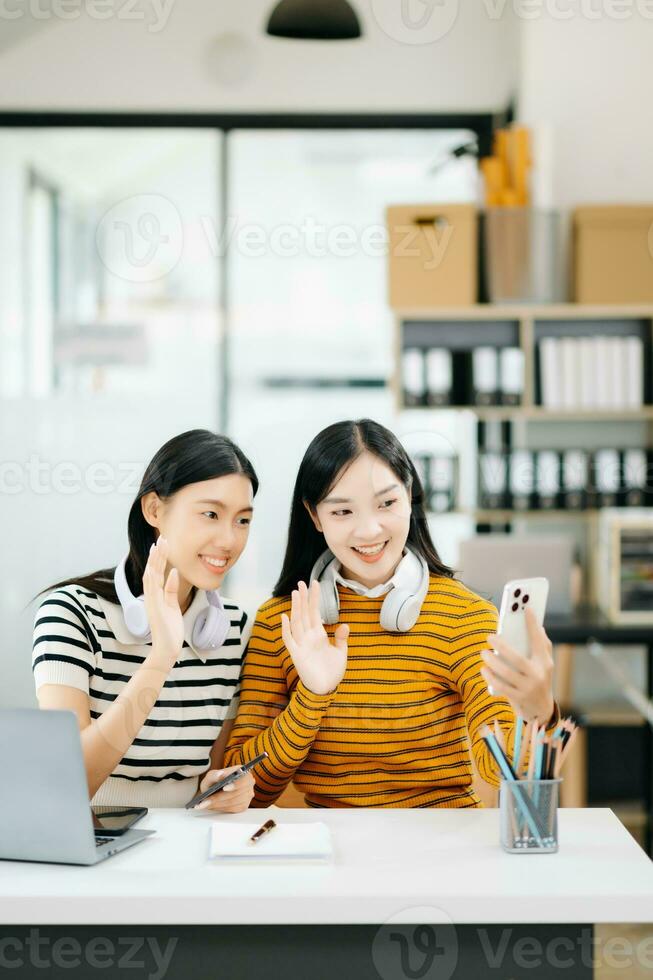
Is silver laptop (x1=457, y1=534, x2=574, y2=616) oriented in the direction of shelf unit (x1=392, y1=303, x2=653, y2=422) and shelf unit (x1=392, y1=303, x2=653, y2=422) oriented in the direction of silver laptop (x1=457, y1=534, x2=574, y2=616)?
yes

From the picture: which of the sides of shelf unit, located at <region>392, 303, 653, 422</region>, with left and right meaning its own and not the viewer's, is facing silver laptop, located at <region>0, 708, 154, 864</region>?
front

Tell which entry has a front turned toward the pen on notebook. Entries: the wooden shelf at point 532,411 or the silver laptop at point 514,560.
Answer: the wooden shelf

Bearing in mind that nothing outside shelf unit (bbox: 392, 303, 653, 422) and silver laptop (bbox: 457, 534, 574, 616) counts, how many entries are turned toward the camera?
1

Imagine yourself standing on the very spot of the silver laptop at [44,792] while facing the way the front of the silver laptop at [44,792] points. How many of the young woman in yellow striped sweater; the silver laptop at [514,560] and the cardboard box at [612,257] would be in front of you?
3

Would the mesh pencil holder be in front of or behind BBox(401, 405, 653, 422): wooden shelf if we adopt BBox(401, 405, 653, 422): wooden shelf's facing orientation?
in front

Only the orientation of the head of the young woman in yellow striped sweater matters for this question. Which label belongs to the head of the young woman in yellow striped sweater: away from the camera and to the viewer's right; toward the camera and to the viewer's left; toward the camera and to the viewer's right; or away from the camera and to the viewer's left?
toward the camera and to the viewer's right

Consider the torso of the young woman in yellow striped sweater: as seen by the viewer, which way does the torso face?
toward the camera

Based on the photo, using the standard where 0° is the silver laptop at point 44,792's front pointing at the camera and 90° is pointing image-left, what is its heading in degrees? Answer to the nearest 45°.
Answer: approximately 225°

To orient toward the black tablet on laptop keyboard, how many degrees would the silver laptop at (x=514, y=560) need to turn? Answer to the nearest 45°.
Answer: approximately 180°

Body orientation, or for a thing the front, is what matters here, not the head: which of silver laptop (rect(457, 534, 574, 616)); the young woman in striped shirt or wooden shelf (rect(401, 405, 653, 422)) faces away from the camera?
the silver laptop

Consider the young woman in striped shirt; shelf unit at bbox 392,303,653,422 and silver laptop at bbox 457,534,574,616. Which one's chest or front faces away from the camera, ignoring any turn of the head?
the silver laptop

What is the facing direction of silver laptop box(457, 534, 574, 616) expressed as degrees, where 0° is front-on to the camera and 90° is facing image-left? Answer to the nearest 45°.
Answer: approximately 180°

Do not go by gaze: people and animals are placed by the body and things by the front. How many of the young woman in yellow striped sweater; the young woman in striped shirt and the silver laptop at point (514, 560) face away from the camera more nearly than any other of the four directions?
1

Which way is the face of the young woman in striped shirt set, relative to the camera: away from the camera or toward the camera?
toward the camera

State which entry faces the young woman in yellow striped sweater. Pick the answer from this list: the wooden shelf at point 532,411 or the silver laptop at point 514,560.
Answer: the wooden shelf

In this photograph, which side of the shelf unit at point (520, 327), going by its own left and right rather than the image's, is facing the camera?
front

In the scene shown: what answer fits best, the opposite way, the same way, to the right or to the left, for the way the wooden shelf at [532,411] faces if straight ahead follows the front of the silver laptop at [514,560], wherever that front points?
the opposite way

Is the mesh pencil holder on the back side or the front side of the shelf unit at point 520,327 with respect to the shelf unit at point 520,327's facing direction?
on the front side
